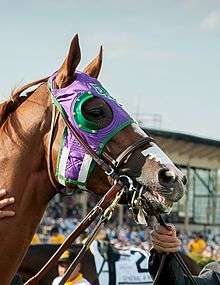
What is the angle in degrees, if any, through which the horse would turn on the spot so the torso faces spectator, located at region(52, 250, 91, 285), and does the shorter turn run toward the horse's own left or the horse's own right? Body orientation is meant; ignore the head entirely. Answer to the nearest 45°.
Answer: approximately 90° to the horse's own left

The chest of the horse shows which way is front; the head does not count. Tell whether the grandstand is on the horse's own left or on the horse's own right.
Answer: on the horse's own left

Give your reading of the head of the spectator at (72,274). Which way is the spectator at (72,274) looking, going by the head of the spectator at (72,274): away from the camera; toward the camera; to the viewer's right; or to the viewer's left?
toward the camera

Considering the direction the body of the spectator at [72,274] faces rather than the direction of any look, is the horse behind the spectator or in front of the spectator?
in front

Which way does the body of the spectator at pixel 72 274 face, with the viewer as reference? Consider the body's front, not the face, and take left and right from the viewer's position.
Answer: facing the viewer and to the left of the viewer

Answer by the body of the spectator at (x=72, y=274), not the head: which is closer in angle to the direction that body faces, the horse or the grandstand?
the horse

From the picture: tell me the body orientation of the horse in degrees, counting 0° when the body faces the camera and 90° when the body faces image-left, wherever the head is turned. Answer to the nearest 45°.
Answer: approximately 270°

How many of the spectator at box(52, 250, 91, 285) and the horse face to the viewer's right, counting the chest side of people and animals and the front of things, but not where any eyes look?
1

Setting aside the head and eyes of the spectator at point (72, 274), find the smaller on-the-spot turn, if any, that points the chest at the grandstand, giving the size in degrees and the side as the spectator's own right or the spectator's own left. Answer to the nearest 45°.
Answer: approximately 135° to the spectator's own right
